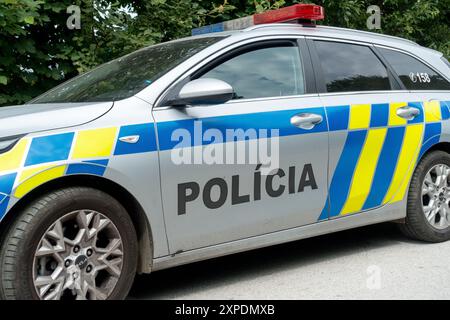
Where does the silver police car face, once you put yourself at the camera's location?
facing the viewer and to the left of the viewer
